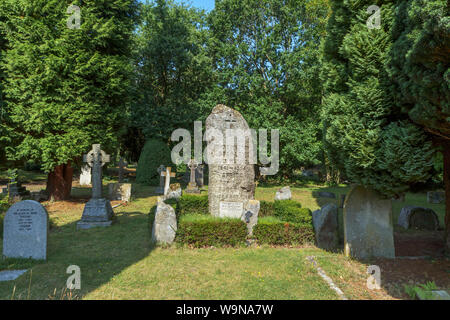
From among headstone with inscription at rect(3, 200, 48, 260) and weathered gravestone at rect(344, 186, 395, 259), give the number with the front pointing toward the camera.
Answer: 2

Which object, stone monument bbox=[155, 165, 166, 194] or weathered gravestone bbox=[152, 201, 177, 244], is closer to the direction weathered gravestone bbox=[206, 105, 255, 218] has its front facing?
the weathered gravestone

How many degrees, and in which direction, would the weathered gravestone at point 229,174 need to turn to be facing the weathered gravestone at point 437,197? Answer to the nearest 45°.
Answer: approximately 135° to its left

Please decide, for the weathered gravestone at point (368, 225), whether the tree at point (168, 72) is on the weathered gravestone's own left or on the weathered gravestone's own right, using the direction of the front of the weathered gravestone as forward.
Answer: on the weathered gravestone's own right

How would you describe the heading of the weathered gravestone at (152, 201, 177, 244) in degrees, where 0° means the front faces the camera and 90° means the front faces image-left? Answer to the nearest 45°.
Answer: approximately 0°

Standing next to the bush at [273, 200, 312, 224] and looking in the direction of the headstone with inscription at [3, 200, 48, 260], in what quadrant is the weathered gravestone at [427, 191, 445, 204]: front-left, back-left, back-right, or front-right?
back-right

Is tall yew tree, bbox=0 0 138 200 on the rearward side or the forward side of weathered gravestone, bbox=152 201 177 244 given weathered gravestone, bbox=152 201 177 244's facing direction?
on the rearward side

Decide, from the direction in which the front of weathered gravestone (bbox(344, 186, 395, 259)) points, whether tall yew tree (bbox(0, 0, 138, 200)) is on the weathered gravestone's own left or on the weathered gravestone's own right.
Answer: on the weathered gravestone's own right

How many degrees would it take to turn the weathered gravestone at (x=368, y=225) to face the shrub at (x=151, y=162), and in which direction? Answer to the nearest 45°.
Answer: approximately 135° to its right
